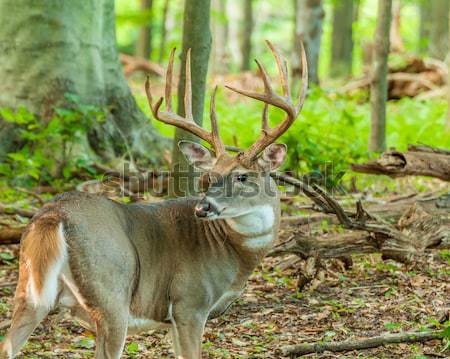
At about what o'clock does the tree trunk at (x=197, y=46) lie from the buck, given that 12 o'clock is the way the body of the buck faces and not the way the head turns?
The tree trunk is roughly at 11 o'clock from the buck.

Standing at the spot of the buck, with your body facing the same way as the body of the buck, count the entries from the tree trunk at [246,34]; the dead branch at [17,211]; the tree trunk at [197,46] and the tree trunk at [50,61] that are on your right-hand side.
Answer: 0

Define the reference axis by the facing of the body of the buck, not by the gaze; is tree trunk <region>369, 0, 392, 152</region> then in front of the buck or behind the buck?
in front

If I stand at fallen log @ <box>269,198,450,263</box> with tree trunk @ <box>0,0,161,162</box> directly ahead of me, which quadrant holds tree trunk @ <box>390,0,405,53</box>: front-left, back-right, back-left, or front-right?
front-right

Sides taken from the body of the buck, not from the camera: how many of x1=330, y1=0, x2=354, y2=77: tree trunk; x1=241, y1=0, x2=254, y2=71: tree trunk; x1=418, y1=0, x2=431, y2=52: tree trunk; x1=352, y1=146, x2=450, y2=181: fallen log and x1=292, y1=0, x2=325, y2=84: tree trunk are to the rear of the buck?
0

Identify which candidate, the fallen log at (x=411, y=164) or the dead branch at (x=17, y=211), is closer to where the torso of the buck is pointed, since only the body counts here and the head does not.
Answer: the fallen log

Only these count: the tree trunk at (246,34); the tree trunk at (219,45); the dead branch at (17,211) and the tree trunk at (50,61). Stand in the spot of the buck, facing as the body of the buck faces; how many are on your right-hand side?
0

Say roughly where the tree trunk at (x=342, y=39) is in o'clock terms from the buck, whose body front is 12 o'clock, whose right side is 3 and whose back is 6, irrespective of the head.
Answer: The tree trunk is roughly at 11 o'clock from the buck.

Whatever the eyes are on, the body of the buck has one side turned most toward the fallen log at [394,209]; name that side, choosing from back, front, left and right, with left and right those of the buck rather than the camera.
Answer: front

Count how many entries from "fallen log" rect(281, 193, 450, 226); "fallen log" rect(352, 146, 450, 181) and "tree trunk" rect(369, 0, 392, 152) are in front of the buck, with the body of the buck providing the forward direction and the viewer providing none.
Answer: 3

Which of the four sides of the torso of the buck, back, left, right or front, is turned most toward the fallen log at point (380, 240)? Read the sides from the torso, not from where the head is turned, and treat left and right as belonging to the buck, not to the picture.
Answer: front

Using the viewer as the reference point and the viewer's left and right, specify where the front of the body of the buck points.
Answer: facing away from the viewer and to the right of the viewer

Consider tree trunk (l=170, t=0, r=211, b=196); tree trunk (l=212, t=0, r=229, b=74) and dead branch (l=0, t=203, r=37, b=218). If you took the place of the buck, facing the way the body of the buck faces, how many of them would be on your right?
0

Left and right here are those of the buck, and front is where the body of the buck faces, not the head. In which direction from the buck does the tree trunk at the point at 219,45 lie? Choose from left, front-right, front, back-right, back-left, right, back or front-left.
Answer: front-left

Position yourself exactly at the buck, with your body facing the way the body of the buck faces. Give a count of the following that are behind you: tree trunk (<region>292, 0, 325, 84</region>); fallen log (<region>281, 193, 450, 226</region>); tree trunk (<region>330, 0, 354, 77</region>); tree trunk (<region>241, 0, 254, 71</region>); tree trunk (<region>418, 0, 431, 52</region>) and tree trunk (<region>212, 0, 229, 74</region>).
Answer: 0

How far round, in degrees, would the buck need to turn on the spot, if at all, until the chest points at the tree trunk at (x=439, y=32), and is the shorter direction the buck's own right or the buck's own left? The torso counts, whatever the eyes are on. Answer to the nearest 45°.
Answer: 0° — it already faces it

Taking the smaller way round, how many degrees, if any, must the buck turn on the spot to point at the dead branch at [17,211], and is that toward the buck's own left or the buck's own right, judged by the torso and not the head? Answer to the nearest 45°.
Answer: approximately 90° to the buck's own left

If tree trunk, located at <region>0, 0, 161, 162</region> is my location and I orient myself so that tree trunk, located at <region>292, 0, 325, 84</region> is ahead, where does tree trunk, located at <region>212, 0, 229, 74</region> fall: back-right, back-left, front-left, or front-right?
front-left
